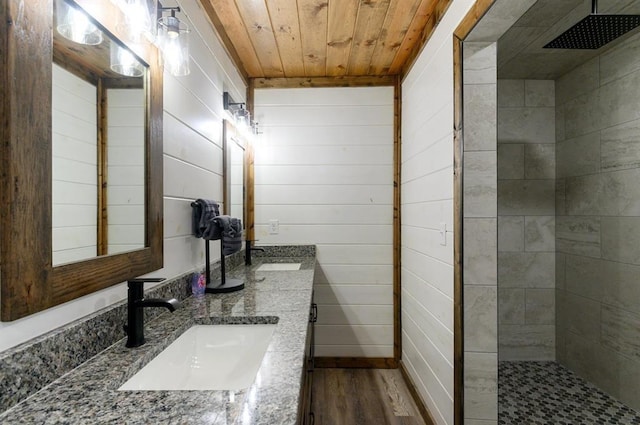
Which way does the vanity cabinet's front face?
to the viewer's right

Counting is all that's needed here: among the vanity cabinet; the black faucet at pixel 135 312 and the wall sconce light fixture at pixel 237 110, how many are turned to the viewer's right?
3

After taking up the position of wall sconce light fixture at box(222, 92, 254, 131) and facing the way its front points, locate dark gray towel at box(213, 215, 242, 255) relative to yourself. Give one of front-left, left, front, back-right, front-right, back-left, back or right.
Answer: right

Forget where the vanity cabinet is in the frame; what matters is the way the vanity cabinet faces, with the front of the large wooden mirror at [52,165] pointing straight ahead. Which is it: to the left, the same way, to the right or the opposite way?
the same way

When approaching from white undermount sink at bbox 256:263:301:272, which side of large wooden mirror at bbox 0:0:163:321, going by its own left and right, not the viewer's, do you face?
left

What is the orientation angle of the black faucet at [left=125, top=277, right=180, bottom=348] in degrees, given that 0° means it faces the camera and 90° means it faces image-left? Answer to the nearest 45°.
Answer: approximately 270°

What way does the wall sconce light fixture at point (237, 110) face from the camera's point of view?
to the viewer's right

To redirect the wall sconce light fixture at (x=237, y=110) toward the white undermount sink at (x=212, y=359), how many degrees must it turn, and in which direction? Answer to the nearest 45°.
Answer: approximately 90° to its right

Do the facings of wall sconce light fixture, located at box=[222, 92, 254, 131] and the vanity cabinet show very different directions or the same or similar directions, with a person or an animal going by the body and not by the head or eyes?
same or similar directions

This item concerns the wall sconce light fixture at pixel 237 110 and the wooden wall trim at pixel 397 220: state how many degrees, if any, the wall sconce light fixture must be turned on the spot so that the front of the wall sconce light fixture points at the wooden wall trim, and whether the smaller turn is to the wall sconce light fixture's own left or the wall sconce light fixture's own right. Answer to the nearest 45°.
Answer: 0° — it already faces it

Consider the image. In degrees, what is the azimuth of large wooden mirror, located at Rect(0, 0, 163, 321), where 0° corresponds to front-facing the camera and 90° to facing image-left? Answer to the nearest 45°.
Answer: approximately 315°

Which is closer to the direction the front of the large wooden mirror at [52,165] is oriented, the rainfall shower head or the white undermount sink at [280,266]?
the rainfall shower head

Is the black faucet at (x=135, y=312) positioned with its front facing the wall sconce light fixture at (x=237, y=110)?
no

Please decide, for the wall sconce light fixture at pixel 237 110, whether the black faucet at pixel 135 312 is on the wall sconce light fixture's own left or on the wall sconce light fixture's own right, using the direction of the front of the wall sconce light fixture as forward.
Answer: on the wall sconce light fixture's own right

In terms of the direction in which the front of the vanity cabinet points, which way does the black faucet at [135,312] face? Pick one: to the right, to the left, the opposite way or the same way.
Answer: the same way
